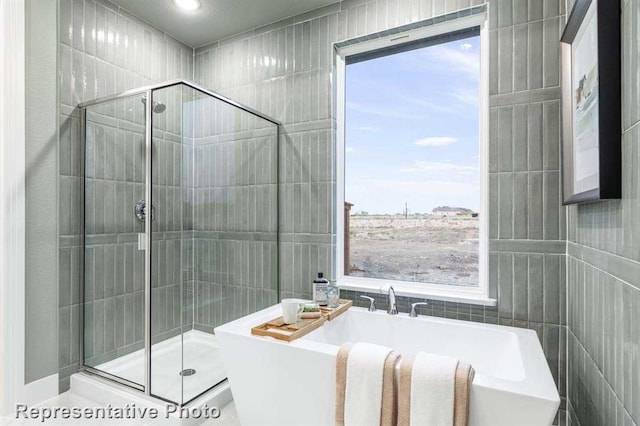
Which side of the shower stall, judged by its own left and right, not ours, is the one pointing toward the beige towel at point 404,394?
left

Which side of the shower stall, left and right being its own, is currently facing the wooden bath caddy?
left

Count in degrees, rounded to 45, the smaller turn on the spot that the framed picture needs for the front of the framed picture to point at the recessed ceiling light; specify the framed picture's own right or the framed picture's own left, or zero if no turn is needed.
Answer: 0° — it already faces it

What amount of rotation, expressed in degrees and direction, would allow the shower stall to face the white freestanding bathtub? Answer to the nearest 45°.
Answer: approximately 90° to its left

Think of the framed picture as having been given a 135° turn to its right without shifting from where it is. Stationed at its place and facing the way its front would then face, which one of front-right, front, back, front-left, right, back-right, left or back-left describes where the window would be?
left

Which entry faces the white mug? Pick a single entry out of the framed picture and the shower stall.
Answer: the framed picture

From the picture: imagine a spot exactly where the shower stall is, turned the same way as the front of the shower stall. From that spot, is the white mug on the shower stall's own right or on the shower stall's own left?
on the shower stall's own left

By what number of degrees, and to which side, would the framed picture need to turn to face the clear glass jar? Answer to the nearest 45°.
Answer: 0° — it already faces it

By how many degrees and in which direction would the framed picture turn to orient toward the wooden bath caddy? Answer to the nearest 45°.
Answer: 0° — it already faces it

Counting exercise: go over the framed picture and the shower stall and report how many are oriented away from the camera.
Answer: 0

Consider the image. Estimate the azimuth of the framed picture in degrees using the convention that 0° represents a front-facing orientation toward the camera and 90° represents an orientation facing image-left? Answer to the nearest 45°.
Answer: approximately 90°

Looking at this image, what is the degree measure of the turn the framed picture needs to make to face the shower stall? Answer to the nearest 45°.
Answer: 0° — it already faces it

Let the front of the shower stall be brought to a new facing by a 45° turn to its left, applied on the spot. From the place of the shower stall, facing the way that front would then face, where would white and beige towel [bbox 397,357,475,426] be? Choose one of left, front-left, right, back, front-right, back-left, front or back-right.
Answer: front-left
